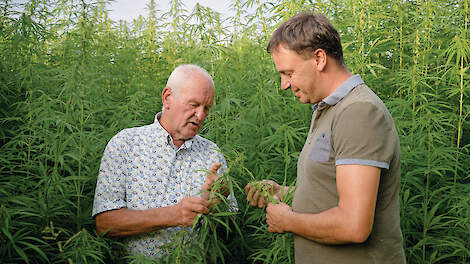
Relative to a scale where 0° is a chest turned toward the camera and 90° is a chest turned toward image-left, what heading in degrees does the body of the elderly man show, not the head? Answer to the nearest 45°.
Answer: approximately 315°

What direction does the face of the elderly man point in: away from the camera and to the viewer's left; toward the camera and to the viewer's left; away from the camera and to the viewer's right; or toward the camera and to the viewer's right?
toward the camera and to the viewer's right
